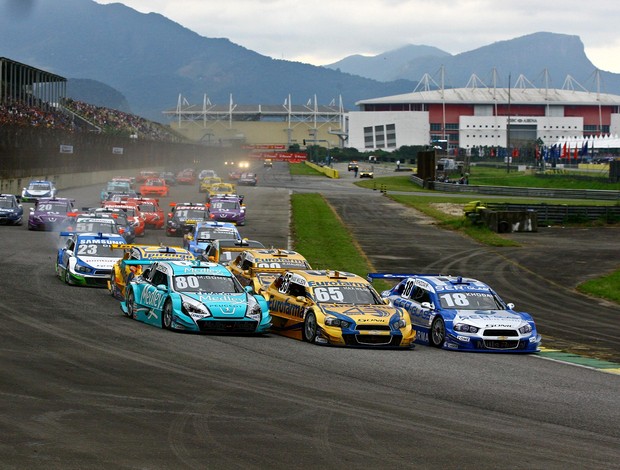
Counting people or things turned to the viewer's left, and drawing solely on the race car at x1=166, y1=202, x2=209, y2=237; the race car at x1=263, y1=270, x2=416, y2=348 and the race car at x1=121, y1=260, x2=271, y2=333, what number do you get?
0

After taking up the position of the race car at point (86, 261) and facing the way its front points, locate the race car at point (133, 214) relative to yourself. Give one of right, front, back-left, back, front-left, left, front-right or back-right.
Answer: back-left

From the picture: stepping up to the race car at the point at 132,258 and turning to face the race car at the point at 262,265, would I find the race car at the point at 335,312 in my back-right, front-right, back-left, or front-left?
front-right

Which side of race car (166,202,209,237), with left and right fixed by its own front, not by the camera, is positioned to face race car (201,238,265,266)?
front

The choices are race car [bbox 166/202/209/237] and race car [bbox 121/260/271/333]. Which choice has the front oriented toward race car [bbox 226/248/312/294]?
race car [bbox 166/202/209/237]

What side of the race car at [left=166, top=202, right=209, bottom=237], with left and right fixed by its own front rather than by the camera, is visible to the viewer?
front

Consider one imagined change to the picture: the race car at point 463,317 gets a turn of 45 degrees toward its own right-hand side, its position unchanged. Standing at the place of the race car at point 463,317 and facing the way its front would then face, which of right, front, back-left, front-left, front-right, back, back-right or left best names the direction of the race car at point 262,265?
back-right

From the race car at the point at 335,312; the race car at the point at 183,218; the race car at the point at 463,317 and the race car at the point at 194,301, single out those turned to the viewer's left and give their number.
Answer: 0
